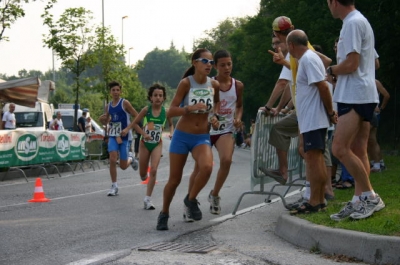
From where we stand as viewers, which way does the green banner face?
facing the viewer and to the right of the viewer

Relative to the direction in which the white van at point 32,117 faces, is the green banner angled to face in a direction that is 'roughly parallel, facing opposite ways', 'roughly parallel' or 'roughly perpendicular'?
roughly perpendicular

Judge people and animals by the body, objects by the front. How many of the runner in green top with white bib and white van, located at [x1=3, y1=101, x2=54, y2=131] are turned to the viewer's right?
0

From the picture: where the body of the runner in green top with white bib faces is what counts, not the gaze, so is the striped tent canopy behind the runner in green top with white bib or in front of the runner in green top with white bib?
behind

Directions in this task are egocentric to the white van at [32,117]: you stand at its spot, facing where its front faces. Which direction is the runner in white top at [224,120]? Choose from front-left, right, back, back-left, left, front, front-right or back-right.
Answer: front-left

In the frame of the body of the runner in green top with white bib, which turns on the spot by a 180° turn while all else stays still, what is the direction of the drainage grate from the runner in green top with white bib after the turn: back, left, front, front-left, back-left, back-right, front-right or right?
back

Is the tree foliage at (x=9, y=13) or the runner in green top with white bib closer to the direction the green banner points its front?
the runner in green top with white bib

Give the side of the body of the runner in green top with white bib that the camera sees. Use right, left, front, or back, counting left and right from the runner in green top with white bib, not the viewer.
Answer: front

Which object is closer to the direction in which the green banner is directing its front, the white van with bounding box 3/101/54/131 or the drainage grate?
the drainage grate

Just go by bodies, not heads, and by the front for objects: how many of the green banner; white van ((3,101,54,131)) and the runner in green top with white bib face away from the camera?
0

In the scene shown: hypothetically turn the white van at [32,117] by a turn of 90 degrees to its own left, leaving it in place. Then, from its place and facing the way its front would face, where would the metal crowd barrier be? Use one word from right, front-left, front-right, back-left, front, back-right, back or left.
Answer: front-right

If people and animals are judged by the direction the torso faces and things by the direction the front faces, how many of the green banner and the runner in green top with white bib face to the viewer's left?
0

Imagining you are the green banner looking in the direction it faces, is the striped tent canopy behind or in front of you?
behind

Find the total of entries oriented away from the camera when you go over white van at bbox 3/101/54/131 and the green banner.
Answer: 0

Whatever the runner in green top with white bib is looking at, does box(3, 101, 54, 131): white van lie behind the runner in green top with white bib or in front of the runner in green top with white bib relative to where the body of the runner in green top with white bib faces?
behind
